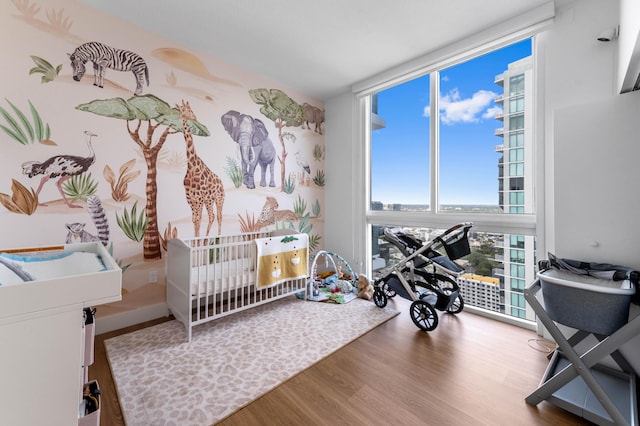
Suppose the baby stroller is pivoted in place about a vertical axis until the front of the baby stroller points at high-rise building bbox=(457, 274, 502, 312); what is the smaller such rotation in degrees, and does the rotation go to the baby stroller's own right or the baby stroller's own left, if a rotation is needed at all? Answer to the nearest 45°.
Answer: approximately 90° to the baby stroller's own right

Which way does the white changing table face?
to the viewer's right

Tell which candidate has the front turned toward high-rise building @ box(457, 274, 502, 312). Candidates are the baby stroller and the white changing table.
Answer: the white changing table

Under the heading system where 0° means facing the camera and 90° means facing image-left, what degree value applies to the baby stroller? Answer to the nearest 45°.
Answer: approximately 135°

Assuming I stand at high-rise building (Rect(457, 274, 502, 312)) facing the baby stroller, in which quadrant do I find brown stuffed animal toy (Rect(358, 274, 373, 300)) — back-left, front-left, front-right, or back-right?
front-right

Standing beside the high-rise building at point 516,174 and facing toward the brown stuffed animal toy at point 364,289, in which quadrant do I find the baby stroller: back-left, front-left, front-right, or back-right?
front-left

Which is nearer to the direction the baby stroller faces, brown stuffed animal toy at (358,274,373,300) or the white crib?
the brown stuffed animal toy

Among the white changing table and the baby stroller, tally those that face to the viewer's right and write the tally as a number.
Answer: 1

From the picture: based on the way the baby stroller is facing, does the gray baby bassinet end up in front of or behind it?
behind

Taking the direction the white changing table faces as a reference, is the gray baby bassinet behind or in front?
in front
